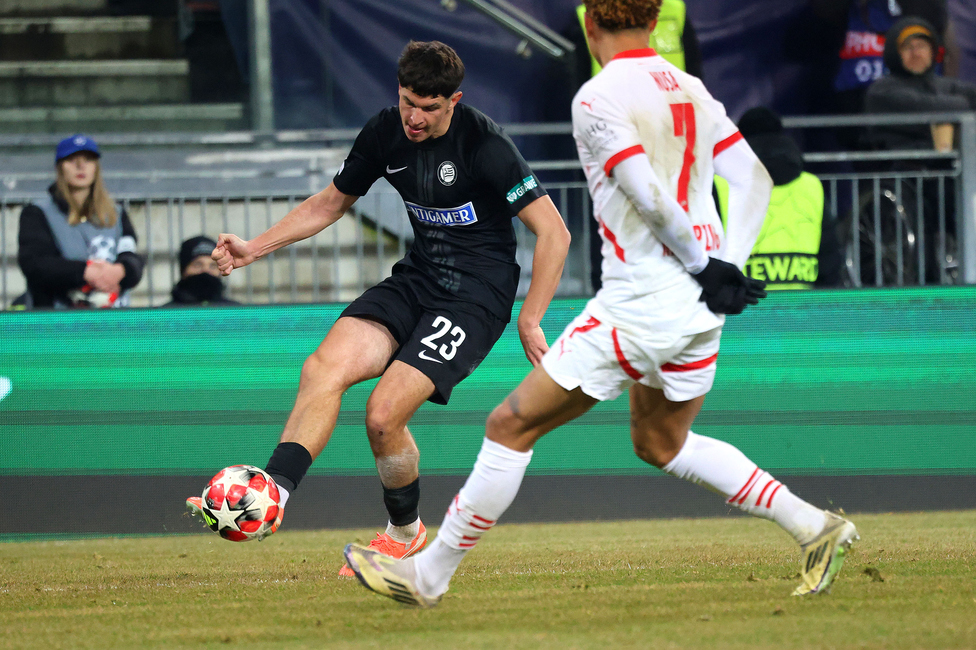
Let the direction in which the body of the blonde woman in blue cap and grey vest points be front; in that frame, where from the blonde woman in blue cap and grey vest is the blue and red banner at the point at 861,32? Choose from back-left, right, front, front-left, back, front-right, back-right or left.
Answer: left

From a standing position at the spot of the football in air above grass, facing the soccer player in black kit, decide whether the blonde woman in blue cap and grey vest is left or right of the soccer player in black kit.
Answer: left

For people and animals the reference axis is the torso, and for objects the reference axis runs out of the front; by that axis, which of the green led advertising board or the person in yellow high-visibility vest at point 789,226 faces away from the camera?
the person in yellow high-visibility vest

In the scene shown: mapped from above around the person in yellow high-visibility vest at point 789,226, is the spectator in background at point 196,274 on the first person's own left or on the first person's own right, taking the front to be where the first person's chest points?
on the first person's own left

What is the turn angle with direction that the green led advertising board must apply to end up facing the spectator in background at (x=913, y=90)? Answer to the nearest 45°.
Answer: approximately 135° to its left

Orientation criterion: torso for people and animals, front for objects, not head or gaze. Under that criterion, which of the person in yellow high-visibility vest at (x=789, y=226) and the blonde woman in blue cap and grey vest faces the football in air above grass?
the blonde woman in blue cap and grey vest

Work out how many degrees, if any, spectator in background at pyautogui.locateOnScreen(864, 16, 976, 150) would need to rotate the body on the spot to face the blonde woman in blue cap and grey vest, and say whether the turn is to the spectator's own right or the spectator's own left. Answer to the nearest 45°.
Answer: approximately 45° to the spectator's own right

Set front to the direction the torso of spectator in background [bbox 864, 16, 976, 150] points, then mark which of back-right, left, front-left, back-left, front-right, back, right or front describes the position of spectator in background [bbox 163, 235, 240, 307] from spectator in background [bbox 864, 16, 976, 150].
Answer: front-right

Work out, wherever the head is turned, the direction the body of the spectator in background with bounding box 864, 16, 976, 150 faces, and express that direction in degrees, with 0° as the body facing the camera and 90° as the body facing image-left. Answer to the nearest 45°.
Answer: approximately 0°

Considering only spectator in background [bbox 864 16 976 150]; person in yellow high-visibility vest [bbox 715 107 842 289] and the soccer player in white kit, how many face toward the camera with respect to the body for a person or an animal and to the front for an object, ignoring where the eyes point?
1

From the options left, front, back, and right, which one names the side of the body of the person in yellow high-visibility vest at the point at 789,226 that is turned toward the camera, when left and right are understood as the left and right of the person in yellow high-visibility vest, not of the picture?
back

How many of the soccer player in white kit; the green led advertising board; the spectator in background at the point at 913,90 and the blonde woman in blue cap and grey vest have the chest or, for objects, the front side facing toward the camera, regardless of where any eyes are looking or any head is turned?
3

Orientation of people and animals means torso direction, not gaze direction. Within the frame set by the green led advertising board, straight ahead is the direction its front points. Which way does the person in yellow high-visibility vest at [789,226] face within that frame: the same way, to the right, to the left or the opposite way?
the opposite way

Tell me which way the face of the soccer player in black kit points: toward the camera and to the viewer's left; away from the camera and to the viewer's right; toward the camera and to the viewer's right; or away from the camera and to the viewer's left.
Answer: toward the camera and to the viewer's left

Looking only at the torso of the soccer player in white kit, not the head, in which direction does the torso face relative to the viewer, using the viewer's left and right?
facing away from the viewer and to the left of the viewer

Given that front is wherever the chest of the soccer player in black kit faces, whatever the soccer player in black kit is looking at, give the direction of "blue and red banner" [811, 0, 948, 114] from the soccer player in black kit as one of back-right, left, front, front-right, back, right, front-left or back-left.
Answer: back

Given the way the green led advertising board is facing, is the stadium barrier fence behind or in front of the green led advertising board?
behind

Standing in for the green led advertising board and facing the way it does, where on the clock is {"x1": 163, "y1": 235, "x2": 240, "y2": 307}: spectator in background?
The spectator in background is roughly at 4 o'clock from the green led advertising board.
